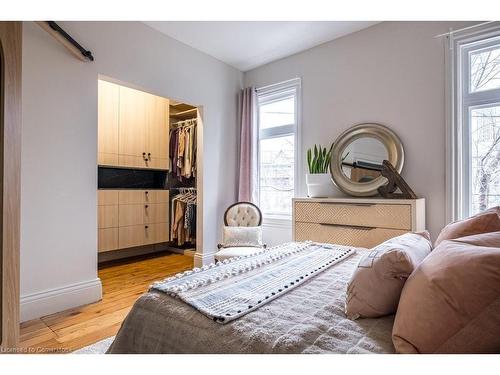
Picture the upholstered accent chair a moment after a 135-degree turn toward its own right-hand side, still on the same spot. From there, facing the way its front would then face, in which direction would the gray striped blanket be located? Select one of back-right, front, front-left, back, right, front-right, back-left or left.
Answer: back-left

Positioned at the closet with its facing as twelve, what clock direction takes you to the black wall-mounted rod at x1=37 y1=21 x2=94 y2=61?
The black wall-mounted rod is roughly at 2 o'clock from the closet.

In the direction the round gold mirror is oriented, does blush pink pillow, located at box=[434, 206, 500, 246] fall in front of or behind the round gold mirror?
in front

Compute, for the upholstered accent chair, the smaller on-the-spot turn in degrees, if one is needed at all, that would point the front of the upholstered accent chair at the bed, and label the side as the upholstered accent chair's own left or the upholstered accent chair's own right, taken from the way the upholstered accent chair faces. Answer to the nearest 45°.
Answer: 0° — it already faces it

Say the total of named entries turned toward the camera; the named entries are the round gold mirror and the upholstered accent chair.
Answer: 2

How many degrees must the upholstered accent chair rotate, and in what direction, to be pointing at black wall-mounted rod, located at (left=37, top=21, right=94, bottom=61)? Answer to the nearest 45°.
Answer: approximately 45° to its right

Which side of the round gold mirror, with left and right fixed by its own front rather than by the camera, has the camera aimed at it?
front

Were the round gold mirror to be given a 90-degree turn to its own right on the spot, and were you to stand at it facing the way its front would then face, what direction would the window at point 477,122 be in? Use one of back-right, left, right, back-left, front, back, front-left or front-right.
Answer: back

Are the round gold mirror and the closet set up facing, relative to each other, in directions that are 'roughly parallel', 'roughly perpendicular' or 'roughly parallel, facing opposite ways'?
roughly perpendicular

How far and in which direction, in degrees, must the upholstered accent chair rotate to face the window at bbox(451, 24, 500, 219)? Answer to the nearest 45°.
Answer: approximately 45° to its left

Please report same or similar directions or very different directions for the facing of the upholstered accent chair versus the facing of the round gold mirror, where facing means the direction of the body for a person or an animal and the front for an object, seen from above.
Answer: same or similar directions
